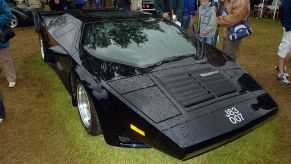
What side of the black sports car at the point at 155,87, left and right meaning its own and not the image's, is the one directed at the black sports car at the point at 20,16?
back

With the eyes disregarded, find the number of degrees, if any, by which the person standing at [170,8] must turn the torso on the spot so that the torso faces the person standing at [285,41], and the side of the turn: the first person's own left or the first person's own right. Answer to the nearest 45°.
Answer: approximately 45° to the first person's own left

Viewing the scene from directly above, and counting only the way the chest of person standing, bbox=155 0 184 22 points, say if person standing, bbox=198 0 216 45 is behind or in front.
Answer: in front

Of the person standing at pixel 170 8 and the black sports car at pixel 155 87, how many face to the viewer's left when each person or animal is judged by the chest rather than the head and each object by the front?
0

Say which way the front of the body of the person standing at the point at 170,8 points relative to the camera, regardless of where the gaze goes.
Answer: toward the camera

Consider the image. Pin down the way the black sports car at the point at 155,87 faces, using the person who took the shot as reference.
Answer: facing the viewer and to the right of the viewer
